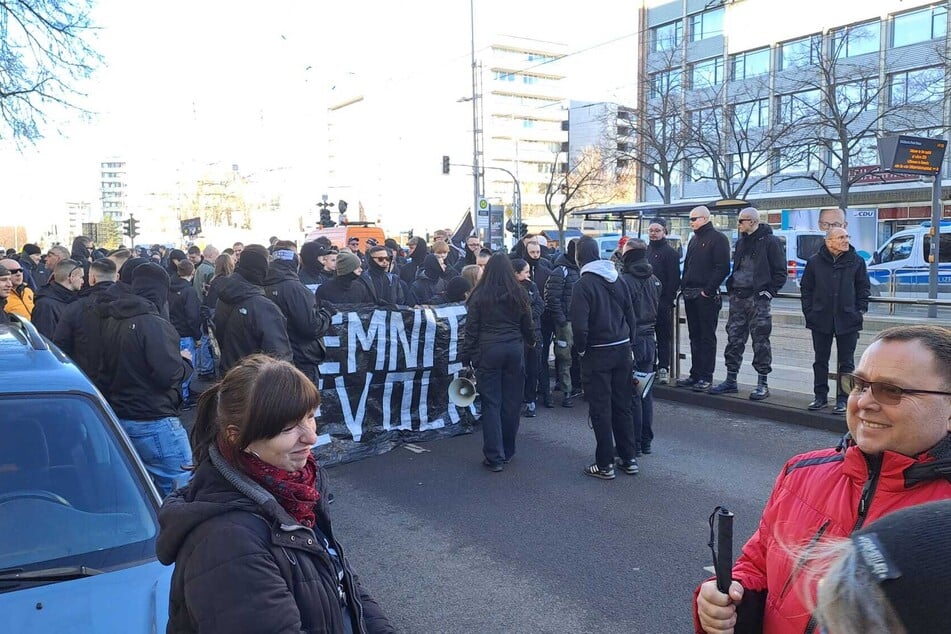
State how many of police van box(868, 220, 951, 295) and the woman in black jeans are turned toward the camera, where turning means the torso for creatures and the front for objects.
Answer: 0

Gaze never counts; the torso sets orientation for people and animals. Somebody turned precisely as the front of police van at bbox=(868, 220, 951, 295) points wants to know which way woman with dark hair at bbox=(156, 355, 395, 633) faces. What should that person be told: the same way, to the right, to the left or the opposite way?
the opposite way

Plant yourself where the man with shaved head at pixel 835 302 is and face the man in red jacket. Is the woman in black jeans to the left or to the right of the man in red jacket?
right

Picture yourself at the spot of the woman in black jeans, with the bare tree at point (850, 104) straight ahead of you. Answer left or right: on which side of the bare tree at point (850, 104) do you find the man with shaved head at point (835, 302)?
right

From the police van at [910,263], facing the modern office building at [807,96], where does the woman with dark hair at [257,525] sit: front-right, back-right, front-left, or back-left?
back-left

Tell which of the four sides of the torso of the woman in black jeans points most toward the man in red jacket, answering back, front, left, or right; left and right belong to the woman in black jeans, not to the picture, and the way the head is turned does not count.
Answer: back

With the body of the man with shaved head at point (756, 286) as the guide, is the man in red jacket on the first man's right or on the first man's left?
on the first man's left

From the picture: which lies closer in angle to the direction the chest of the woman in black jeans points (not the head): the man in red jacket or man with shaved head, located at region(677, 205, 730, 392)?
the man with shaved head

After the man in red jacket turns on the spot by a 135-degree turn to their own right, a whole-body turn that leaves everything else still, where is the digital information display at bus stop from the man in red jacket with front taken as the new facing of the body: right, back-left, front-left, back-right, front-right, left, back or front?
front

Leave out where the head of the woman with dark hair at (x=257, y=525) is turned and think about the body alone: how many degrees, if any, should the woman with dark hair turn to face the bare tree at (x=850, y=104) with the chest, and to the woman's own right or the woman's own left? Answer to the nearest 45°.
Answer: approximately 90° to the woman's own left

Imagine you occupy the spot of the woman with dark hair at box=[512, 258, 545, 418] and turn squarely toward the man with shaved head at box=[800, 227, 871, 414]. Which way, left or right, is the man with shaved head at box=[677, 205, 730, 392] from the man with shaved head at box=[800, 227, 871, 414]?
left

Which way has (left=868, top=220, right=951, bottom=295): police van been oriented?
to the viewer's left

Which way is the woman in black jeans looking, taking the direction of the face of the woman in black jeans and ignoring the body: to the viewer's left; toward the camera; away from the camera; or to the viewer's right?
away from the camera

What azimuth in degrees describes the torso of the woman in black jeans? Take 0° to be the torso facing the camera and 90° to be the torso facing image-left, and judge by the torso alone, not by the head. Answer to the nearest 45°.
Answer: approximately 180°
